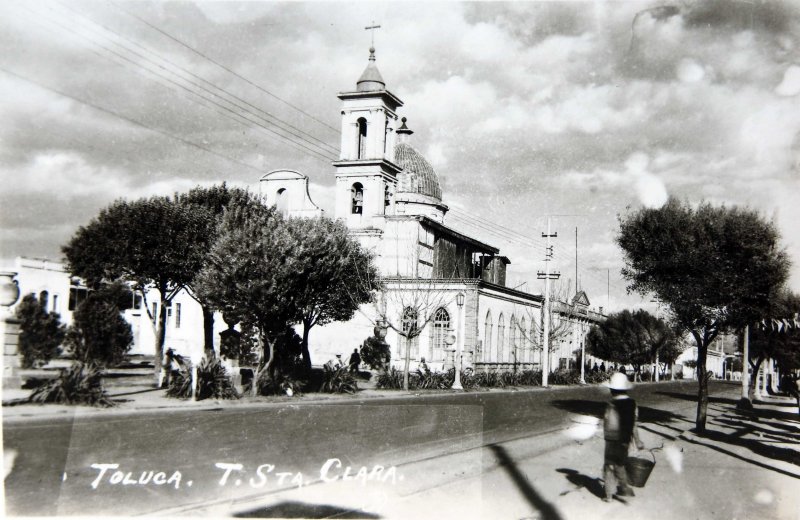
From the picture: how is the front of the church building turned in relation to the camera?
facing the viewer and to the left of the viewer

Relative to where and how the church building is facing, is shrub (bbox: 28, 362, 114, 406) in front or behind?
in front

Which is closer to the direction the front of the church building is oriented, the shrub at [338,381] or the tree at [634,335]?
the shrub

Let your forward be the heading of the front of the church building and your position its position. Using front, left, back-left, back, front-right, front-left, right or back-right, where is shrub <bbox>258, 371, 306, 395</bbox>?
front-left

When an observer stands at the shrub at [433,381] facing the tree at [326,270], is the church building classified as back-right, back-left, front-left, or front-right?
back-right

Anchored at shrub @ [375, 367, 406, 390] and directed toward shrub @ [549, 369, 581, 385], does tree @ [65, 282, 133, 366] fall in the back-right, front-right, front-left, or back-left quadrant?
back-left

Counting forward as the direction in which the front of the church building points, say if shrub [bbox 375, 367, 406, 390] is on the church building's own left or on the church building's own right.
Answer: on the church building's own left

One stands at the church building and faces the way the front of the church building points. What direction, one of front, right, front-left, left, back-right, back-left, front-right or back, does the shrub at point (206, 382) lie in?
front-left

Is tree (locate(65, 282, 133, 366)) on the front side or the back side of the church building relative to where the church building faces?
on the front side

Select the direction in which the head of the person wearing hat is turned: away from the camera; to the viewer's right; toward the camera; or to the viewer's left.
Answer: away from the camera

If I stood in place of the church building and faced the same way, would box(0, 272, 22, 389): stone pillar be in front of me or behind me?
in front
